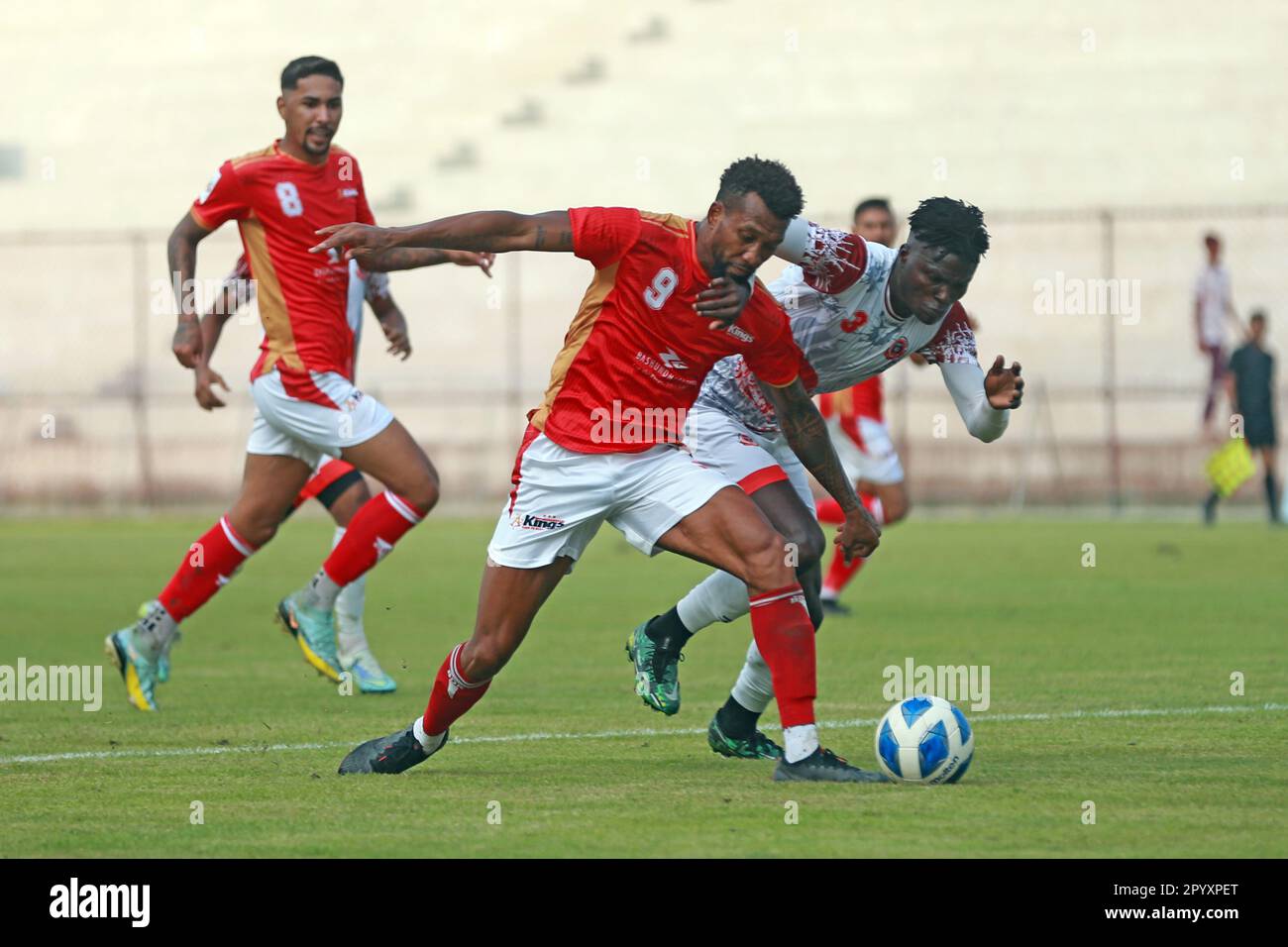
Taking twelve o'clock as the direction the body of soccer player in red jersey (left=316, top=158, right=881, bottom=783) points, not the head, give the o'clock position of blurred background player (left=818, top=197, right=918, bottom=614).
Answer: The blurred background player is roughly at 8 o'clock from the soccer player in red jersey.

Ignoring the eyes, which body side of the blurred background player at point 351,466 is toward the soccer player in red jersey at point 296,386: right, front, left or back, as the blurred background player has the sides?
right

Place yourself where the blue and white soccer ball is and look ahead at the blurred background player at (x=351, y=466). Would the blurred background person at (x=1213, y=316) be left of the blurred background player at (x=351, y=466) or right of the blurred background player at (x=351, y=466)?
right

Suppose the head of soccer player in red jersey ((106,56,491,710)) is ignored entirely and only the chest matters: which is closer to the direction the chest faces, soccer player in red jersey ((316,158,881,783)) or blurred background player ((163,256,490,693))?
the soccer player in red jersey

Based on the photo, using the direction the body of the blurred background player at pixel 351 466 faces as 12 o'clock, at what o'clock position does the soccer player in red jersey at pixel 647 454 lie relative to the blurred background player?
The soccer player in red jersey is roughly at 1 o'clock from the blurred background player.
